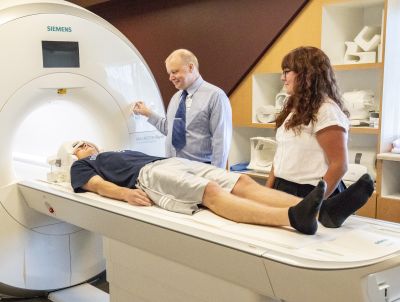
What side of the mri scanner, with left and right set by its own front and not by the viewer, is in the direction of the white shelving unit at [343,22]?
left

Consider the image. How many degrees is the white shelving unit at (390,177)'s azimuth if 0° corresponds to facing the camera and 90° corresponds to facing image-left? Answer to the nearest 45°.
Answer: approximately 45°

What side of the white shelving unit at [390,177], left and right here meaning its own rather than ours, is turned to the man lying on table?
front

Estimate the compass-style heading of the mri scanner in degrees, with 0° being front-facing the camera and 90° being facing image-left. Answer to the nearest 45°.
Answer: approximately 315°

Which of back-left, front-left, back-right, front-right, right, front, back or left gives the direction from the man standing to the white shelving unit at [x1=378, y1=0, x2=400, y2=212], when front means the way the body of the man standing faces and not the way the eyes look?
back-left

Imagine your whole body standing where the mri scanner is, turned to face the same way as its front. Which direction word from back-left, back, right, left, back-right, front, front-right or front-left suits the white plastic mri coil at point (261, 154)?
left

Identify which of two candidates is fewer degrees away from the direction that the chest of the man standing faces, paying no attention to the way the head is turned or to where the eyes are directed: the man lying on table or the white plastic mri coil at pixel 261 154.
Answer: the man lying on table

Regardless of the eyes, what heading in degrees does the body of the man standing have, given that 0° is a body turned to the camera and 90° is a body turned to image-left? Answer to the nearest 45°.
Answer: approximately 45°

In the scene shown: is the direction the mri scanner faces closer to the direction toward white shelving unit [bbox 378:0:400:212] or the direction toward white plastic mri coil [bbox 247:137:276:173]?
the white shelving unit

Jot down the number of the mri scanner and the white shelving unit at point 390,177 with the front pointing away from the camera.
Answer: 0

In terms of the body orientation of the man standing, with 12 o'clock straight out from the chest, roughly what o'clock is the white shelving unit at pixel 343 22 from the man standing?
The white shelving unit is roughly at 7 o'clock from the man standing.

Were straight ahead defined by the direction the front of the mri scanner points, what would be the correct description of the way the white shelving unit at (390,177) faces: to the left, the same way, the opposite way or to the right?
to the right

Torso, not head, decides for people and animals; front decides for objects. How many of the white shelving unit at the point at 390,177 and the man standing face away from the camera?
0
